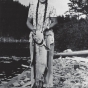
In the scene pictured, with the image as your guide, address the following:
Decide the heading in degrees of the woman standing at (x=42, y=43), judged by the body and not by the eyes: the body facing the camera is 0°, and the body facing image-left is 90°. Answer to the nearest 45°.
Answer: approximately 0°

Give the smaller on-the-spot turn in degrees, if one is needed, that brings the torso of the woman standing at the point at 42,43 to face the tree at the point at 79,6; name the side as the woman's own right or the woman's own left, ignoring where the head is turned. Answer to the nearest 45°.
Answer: approximately 180°
